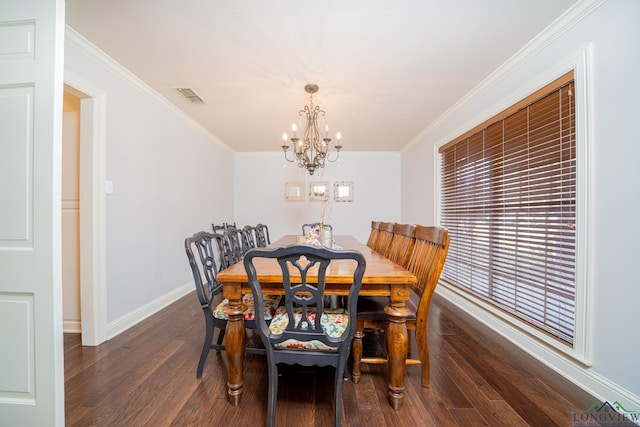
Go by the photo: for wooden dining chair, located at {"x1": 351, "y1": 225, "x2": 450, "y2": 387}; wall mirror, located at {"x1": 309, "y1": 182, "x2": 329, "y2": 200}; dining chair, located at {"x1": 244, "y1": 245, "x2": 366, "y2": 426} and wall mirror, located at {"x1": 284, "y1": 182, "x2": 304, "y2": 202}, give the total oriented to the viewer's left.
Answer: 1

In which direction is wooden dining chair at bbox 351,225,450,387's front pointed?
to the viewer's left

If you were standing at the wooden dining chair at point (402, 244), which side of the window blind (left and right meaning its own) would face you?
front

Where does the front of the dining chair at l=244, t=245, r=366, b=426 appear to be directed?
away from the camera

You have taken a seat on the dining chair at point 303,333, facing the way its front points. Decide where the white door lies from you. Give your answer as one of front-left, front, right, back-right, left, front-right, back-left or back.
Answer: left

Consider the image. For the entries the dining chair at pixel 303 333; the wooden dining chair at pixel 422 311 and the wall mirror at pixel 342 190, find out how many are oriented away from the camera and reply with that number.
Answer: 1

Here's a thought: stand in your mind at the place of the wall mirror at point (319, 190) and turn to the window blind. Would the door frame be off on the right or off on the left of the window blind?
right

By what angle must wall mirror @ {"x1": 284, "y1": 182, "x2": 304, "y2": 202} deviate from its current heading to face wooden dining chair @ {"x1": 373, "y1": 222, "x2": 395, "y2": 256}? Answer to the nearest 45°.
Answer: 0° — it already faces it

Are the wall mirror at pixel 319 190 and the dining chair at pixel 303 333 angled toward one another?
yes

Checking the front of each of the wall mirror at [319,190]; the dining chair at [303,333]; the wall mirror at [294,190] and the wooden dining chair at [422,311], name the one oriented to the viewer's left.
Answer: the wooden dining chair

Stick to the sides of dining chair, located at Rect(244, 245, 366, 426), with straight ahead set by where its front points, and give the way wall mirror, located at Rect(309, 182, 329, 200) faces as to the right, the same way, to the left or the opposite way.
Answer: the opposite way

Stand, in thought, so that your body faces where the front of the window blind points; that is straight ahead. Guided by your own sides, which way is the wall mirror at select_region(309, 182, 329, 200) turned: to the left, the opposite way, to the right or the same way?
to the left

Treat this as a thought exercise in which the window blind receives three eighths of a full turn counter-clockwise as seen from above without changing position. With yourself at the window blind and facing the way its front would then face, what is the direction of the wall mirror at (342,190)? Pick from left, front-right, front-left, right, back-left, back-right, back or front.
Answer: back-left

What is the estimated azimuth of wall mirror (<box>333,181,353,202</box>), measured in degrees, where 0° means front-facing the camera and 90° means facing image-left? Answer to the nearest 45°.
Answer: approximately 0°

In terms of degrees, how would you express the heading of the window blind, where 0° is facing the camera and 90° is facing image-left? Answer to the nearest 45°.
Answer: approximately 45°

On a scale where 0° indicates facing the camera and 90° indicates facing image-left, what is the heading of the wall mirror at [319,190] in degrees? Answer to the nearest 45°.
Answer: approximately 0°
